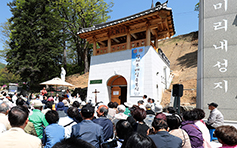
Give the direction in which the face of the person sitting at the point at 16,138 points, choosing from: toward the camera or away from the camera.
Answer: away from the camera

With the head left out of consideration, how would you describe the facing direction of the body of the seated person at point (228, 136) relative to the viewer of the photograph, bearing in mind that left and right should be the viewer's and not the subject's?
facing away from the viewer and to the left of the viewer

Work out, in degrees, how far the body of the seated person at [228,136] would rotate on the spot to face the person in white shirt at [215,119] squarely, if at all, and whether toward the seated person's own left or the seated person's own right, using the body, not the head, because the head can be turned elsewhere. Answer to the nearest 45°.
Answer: approximately 45° to the seated person's own right

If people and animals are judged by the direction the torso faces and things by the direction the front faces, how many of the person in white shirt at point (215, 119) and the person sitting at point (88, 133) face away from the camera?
1

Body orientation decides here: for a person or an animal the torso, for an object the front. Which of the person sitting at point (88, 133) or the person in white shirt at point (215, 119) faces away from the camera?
the person sitting

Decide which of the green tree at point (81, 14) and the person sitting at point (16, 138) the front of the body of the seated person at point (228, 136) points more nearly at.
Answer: the green tree

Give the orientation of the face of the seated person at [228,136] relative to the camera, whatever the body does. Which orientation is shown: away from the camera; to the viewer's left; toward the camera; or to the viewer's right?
away from the camera

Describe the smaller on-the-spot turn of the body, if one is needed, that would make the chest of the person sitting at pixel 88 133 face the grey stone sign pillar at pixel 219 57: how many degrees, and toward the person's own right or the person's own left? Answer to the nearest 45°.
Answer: approximately 45° to the person's own right

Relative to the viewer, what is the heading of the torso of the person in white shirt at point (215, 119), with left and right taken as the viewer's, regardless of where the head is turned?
facing to the left of the viewer

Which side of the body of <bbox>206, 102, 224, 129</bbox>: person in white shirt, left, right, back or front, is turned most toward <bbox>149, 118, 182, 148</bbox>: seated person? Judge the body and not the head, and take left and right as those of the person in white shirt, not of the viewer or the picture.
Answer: left

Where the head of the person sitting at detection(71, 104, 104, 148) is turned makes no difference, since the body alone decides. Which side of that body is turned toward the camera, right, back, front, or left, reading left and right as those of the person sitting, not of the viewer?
back

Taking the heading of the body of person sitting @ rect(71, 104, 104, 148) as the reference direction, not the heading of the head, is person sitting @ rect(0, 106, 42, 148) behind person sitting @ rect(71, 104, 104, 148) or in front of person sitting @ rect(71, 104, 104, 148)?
behind
